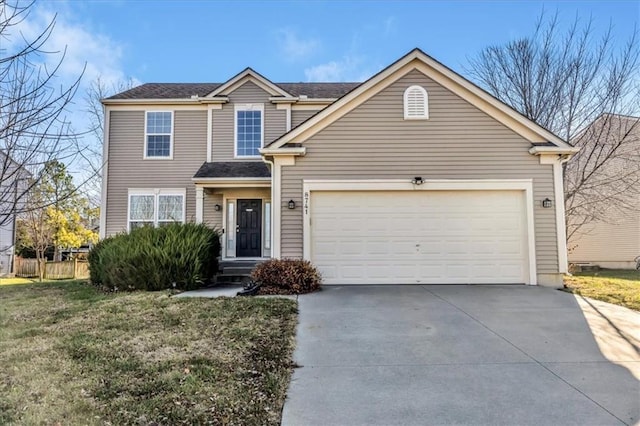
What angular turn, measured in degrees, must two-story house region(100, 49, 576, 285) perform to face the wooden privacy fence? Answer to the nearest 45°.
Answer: approximately 135° to its right

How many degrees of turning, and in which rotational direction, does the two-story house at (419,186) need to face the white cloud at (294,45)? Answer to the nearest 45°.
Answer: approximately 135° to its right

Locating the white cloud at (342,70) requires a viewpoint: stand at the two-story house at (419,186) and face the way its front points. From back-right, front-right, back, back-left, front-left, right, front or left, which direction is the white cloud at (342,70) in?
back

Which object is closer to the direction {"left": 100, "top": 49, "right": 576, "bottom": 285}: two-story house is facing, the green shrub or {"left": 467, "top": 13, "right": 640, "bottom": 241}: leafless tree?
the green shrub

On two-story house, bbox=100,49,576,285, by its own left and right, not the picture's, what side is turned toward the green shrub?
right

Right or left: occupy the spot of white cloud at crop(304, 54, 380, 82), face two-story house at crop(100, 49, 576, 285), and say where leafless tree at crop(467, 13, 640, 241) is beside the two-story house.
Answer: left

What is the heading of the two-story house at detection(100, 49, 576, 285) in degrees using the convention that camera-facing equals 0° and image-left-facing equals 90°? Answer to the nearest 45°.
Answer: approximately 0°

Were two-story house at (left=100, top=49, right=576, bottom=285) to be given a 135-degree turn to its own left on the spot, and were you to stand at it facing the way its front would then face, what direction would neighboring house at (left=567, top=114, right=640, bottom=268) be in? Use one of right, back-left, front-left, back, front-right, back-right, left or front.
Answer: front

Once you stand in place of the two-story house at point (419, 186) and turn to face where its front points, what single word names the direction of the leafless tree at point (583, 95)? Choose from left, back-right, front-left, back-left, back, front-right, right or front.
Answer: back-left
